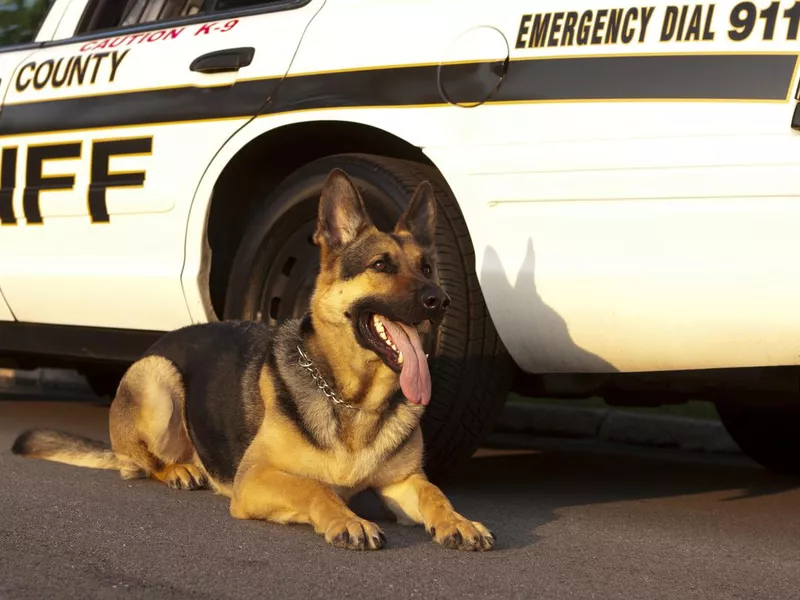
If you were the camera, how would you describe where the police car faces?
facing away from the viewer and to the left of the viewer

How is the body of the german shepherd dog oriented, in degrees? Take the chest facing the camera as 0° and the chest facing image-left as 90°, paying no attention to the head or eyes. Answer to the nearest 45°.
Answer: approximately 315°

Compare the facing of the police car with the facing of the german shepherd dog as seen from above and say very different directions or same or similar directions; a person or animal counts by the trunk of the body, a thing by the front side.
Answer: very different directions
